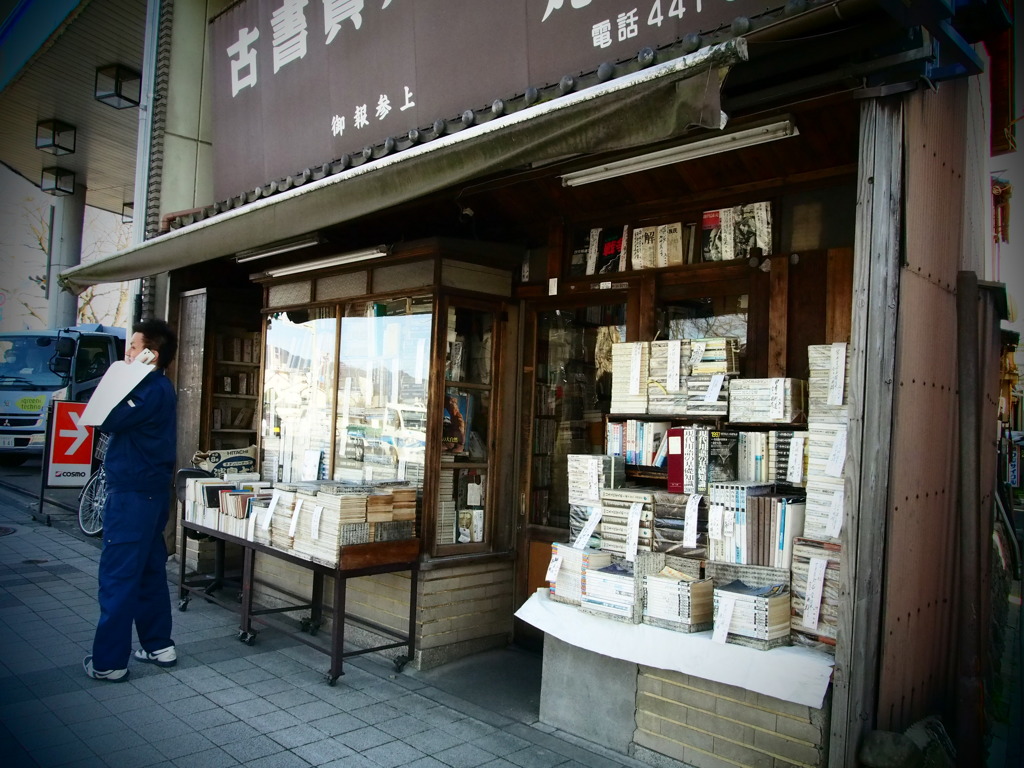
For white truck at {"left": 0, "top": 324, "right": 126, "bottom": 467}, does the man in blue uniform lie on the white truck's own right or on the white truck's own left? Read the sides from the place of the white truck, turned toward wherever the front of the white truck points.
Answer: on the white truck's own left

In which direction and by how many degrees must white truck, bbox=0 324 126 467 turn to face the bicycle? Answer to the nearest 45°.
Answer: approximately 45° to its left

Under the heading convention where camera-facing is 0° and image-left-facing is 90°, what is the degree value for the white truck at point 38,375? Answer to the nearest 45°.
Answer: approximately 45°

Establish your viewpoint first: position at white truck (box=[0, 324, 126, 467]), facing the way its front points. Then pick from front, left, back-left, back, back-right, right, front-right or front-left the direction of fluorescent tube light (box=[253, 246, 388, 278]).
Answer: front-left

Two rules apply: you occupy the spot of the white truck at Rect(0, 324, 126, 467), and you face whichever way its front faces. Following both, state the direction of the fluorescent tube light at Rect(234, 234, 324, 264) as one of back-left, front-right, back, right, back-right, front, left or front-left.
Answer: front-left

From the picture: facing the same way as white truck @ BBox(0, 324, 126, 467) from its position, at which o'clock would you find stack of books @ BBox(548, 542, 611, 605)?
The stack of books is roughly at 10 o'clock from the white truck.

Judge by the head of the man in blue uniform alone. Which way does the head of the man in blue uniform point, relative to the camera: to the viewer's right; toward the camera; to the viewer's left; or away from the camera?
to the viewer's left

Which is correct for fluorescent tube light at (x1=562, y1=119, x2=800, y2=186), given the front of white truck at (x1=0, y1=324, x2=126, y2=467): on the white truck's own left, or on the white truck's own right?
on the white truck's own left

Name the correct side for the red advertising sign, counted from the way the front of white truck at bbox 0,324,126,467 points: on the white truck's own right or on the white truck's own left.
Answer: on the white truck's own left

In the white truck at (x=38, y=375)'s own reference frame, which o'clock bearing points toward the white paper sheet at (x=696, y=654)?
The white paper sheet is roughly at 10 o'clock from the white truck.
